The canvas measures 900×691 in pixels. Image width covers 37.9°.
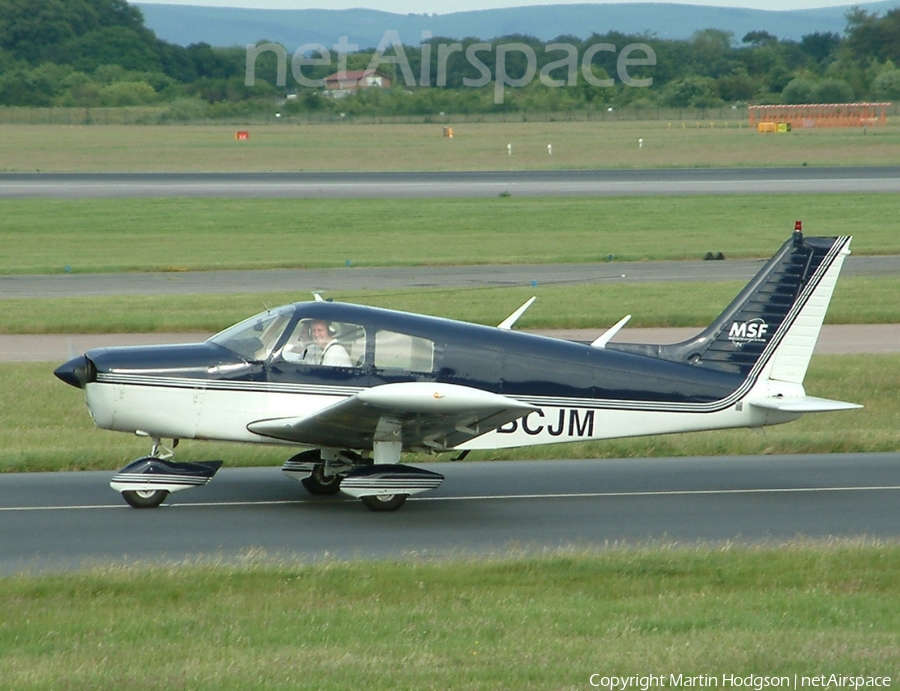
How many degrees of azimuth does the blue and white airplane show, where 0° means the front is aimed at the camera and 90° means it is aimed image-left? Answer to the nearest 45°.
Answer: approximately 90°
